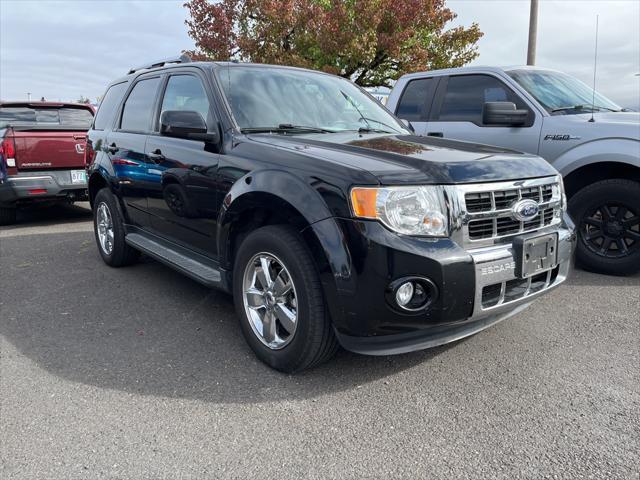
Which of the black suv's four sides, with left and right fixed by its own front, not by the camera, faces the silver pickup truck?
left

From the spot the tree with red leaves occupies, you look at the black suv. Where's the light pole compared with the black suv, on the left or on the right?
left

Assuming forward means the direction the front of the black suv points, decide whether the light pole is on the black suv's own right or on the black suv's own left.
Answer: on the black suv's own left

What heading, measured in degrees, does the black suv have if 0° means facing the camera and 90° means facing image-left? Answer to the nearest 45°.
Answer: approximately 315°

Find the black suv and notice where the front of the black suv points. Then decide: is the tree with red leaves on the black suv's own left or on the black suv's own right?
on the black suv's own left
